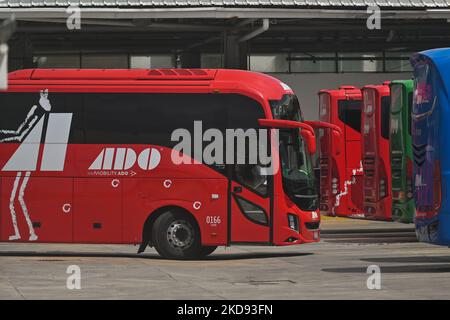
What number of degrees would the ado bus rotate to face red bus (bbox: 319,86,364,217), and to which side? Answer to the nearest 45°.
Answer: approximately 45° to its left

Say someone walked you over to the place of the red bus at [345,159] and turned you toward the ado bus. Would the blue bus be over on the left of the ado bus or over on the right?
left

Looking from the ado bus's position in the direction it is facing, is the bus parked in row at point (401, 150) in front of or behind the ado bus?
in front

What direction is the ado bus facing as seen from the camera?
to the viewer's right
